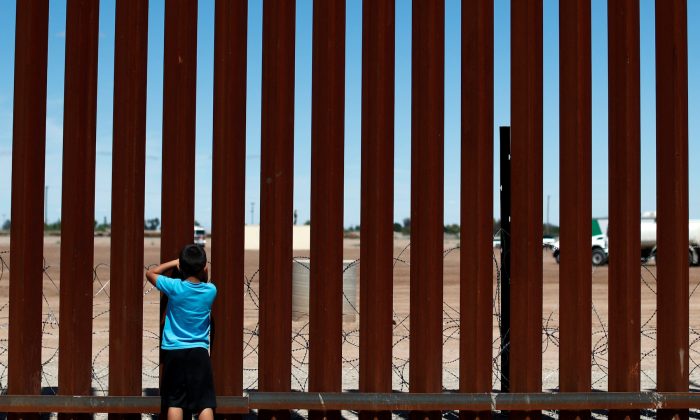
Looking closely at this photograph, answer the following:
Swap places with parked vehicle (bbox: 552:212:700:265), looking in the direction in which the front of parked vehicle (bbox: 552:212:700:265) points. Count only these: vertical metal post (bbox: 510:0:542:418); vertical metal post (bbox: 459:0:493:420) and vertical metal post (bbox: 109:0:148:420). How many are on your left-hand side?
3

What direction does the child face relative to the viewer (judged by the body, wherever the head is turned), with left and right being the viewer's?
facing away from the viewer

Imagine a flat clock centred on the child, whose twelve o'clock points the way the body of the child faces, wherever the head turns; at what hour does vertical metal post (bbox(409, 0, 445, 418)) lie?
The vertical metal post is roughly at 3 o'clock from the child.

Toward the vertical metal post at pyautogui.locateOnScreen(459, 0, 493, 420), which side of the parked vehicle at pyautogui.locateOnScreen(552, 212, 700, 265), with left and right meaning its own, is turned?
left

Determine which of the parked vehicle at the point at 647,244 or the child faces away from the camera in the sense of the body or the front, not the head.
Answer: the child

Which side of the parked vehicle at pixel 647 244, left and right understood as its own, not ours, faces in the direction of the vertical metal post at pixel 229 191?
left

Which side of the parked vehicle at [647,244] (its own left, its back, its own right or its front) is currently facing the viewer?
left

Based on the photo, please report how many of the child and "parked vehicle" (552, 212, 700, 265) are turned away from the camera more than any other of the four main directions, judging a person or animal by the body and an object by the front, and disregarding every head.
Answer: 1

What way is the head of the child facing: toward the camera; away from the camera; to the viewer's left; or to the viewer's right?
away from the camera

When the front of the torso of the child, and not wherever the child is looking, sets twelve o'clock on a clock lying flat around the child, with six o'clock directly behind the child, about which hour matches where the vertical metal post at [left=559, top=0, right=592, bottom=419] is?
The vertical metal post is roughly at 3 o'clock from the child.

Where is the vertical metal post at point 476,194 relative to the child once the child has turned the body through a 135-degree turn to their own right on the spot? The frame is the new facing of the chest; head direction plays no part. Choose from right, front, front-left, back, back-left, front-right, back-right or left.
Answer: front-left
